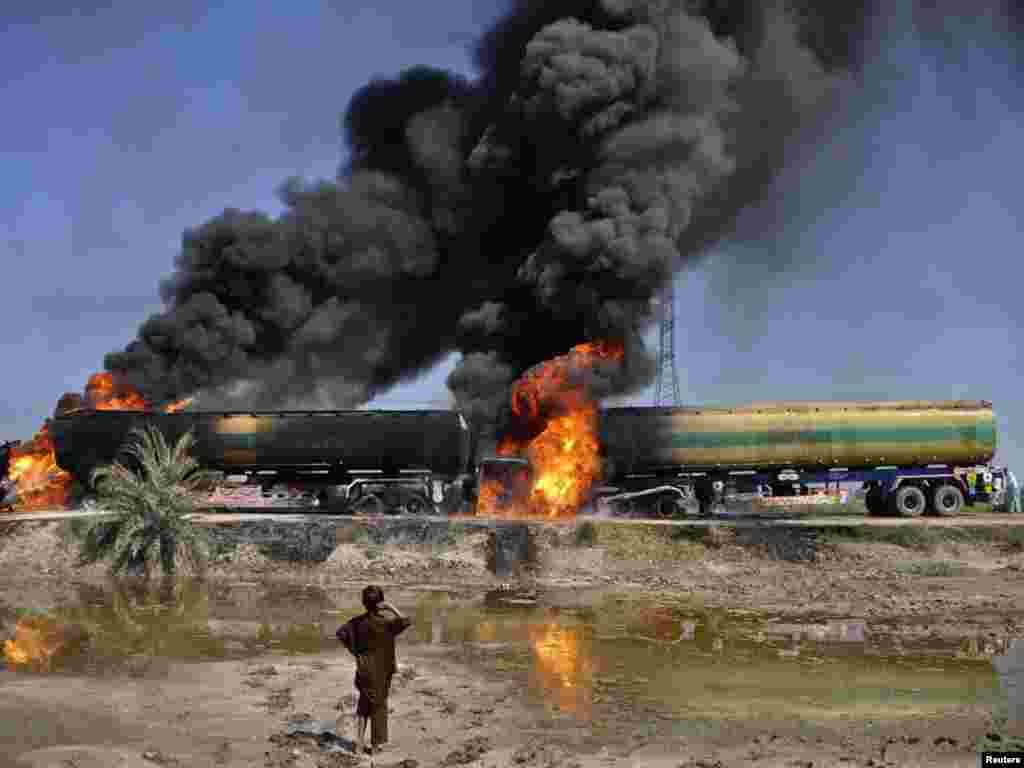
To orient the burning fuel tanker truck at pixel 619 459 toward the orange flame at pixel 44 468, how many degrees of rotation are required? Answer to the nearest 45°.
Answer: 0° — it already faces it

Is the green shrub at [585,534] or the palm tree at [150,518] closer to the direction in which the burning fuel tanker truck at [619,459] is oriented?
the palm tree

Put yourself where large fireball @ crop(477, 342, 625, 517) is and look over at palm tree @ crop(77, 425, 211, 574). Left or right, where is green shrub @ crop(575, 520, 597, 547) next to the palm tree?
left

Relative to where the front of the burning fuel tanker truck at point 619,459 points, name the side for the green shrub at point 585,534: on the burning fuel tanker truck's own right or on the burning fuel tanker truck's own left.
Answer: on the burning fuel tanker truck's own left

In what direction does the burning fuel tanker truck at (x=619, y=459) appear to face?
to the viewer's left
